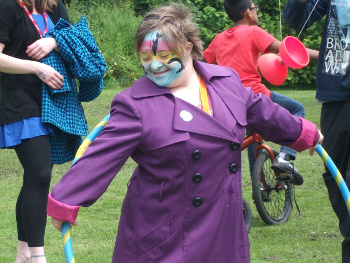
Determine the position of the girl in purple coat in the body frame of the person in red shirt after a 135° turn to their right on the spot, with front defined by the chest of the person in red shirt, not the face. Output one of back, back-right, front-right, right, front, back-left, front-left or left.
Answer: front

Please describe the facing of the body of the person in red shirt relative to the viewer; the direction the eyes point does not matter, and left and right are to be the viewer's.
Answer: facing away from the viewer and to the right of the viewer
